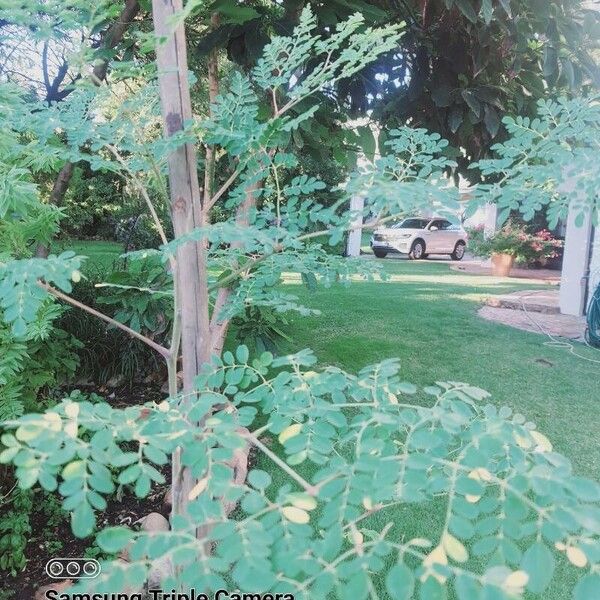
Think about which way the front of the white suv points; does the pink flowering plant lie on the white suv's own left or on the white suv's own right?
on the white suv's own left

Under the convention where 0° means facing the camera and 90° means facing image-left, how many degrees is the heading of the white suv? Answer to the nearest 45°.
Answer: approximately 45°

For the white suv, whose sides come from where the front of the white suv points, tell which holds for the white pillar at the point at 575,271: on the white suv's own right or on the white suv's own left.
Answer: on the white suv's own left

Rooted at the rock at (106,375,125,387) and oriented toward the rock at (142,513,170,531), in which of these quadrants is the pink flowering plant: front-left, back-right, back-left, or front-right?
back-left

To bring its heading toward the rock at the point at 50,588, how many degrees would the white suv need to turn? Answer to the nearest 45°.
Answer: approximately 45° to its left
